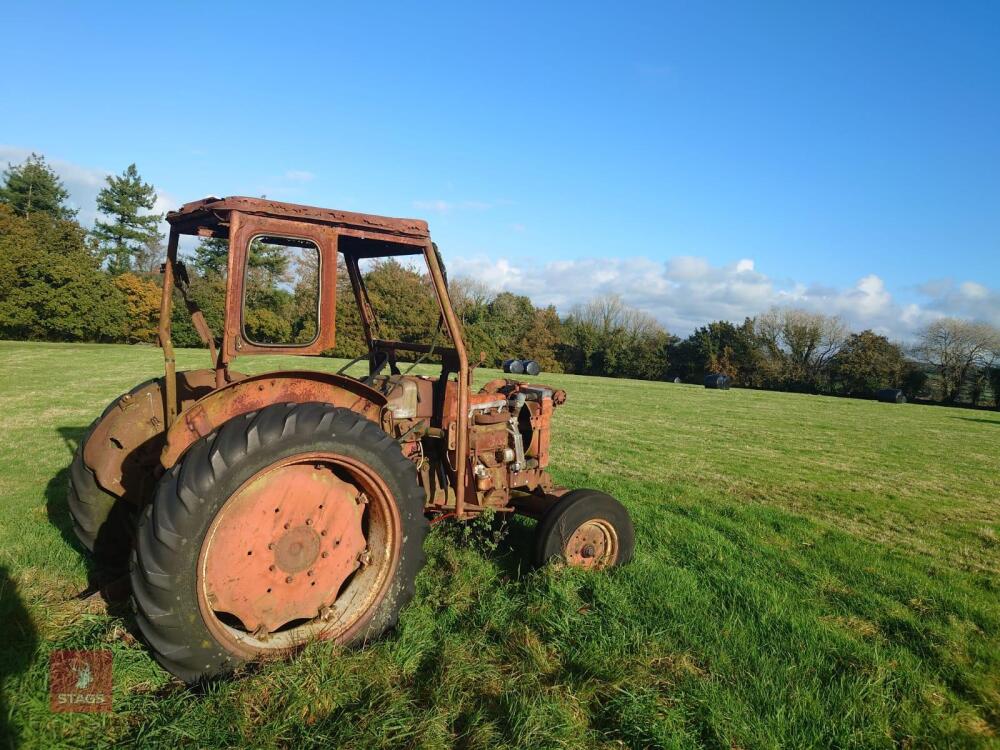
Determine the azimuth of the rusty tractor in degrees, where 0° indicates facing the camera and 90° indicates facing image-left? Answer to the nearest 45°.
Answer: approximately 225°
